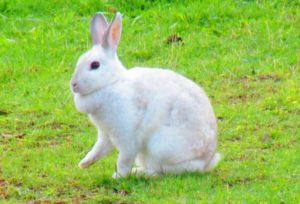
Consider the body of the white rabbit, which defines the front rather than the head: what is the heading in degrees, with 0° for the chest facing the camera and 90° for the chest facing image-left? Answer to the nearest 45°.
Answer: approximately 90°
